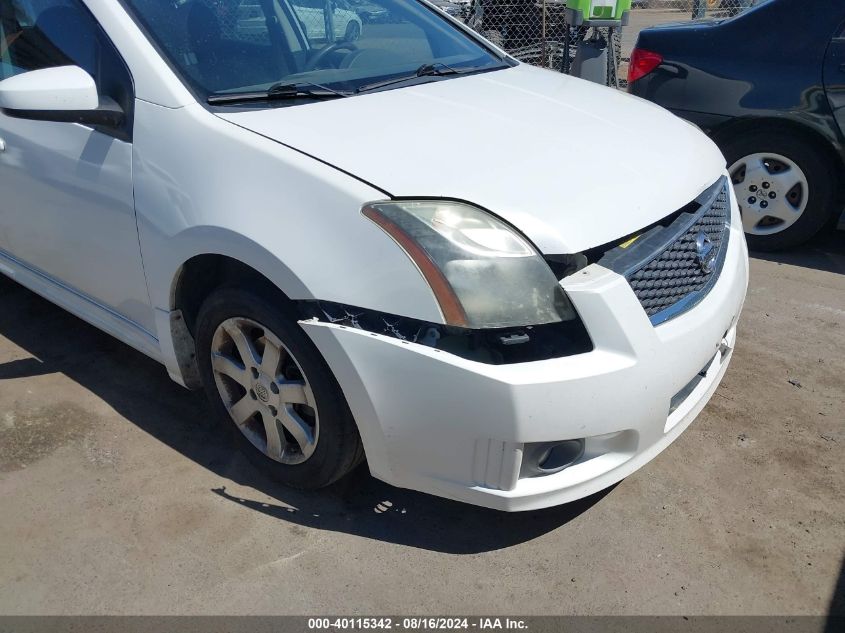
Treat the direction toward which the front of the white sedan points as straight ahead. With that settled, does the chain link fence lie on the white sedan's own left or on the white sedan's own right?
on the white sedan's own left

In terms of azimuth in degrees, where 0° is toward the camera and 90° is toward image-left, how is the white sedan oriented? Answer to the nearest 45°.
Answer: approximately 315°

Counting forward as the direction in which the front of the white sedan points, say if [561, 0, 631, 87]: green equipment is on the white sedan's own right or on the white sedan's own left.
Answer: on the white sedan's own left

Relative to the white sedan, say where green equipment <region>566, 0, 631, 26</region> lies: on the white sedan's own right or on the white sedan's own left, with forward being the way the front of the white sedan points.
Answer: on the white sedan's own left
